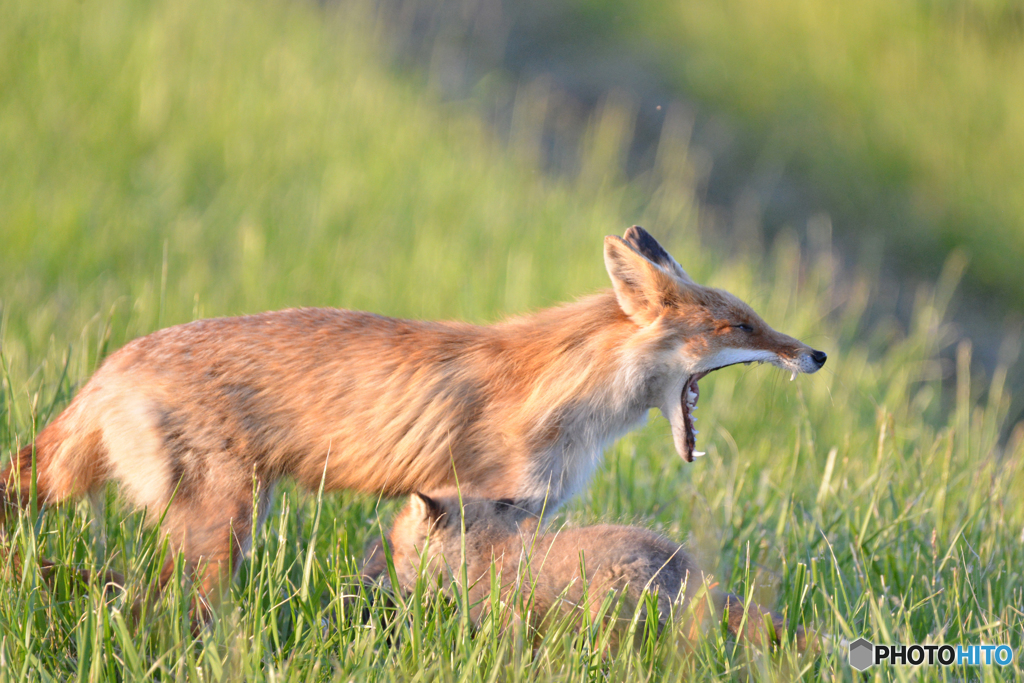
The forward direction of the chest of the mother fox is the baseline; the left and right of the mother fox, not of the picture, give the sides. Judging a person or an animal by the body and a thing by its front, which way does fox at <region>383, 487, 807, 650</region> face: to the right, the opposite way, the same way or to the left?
the opposite way

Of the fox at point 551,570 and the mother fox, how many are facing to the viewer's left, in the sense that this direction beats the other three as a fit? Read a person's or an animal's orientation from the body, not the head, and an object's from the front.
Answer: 1

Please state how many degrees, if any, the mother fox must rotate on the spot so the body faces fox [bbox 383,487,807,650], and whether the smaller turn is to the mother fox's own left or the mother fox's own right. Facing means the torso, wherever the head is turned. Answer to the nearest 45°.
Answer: approximately 45° to the mother fox's own right

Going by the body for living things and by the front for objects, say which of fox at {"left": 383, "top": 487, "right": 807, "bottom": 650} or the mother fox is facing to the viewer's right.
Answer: the mother fox

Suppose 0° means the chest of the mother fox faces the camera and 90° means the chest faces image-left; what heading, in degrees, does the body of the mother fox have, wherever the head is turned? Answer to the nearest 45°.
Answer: approximately 270°

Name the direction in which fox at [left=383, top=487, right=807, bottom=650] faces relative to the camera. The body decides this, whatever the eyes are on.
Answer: to the viewer's left
